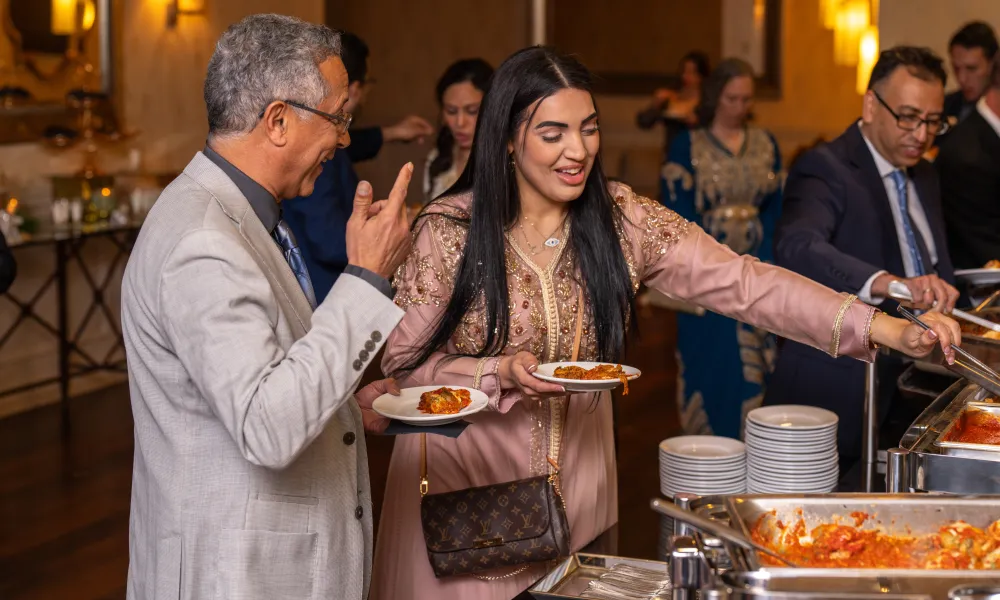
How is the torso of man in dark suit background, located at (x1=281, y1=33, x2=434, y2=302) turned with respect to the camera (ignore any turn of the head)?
to the viewer's right

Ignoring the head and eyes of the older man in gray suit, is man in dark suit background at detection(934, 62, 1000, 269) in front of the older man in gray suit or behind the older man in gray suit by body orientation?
in front

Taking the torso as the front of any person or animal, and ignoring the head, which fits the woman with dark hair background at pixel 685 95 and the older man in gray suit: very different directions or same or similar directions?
very different directions

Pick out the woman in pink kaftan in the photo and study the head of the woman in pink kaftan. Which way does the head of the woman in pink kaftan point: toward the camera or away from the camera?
toward the camera

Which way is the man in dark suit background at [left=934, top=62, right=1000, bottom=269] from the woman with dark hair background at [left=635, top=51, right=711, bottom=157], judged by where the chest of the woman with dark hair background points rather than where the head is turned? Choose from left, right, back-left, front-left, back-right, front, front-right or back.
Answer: front-left

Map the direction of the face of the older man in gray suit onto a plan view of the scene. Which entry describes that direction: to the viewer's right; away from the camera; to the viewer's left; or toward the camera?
to the viewer's right

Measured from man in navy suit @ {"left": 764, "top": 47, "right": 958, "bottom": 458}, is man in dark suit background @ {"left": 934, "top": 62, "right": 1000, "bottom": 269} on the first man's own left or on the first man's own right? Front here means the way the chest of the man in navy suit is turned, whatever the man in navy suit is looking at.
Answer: on the first man's own left

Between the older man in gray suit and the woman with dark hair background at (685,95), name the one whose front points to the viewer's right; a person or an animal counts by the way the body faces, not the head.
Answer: the older man in gray suit

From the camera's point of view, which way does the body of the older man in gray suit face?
to the viewer's right

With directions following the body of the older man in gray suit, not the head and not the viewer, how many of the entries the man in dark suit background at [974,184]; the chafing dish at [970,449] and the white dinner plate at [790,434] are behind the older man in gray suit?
0

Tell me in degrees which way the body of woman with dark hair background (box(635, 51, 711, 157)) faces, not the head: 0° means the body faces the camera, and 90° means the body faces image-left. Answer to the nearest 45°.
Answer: approximately 45°

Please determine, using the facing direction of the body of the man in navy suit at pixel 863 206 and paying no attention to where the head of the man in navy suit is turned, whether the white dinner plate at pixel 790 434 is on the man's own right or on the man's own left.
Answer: on the man's own right

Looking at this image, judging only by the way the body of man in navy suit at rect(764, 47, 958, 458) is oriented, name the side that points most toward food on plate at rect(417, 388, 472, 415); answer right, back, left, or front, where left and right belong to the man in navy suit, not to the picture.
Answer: right

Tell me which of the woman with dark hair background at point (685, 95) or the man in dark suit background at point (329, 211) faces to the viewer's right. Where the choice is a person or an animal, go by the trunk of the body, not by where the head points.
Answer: the man in dark suit background
